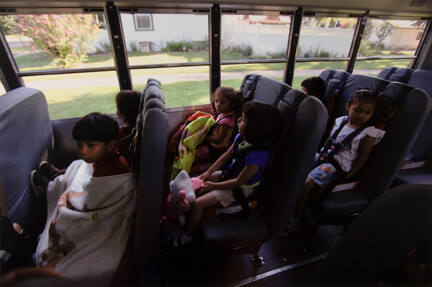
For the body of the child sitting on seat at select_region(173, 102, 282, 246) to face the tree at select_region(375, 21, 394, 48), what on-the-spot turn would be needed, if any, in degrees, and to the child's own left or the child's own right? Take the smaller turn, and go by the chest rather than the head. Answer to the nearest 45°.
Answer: approximately 135° to the child's own right

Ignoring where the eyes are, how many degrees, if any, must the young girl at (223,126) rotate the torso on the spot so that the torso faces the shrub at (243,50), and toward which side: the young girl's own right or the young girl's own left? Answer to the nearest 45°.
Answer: approximately 135° to the young girl's own right

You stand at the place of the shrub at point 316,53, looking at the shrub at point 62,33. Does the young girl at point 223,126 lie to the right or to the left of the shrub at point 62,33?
left

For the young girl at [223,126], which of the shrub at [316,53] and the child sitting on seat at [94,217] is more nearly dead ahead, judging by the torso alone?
the child sitting on seat

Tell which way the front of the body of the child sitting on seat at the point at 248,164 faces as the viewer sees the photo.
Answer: to the viewer's left

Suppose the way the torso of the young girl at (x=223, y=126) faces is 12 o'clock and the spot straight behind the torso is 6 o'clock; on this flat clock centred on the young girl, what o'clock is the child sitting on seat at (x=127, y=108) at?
The child sitting on seat is roughly at 1 o'clock from the young girl.

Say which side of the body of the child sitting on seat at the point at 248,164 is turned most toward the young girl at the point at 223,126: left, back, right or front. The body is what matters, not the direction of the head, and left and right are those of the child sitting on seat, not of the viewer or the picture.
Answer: right

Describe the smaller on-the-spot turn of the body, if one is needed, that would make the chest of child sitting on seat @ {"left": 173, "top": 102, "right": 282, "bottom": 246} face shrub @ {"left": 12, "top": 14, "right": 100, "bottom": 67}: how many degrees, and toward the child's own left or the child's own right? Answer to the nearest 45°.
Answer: approximately 45° to the child's own right

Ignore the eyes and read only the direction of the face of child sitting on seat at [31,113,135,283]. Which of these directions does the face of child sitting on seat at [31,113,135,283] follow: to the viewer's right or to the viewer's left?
to the viewer's left

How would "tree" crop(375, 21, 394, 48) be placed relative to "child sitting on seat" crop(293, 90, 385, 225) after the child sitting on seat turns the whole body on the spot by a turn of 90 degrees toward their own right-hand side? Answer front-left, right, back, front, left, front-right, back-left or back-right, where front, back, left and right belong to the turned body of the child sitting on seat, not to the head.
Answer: front-right

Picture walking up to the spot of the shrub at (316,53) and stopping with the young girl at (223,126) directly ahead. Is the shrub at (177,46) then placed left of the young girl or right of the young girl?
right
